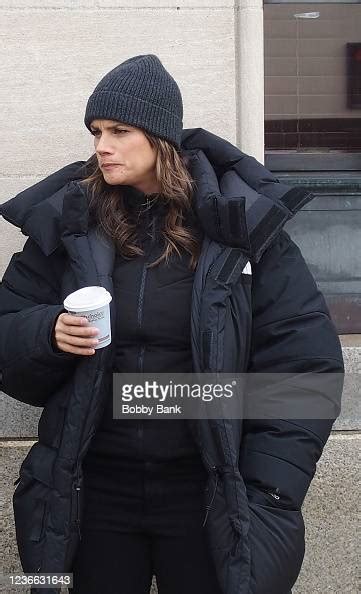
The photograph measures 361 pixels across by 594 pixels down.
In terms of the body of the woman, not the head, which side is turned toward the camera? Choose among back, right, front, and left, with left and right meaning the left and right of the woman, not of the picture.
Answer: front

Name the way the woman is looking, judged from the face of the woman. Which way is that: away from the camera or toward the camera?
toward the camera
